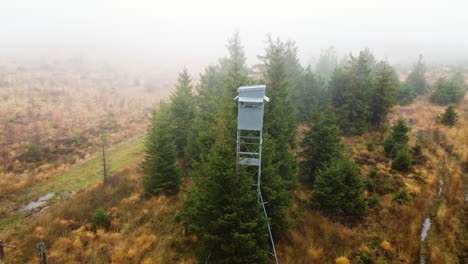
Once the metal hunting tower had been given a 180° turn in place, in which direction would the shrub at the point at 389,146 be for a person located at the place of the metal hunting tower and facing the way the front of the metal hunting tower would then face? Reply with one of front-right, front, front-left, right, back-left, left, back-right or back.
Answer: front-right

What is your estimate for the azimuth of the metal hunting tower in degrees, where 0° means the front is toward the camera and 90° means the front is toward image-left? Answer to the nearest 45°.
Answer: approximately 0°

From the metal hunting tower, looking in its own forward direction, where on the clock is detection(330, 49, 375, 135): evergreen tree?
The evergreen tree is roughly at 7 o'clock from the metal hunting tower.

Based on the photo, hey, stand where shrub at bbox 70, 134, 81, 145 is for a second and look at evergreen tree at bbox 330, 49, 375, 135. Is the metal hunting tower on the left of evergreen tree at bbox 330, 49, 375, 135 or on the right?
right

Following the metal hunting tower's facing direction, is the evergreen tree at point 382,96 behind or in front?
behind

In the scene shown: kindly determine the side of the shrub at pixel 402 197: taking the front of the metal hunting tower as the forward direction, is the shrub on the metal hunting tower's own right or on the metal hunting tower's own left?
on the metal hunting tower's own left

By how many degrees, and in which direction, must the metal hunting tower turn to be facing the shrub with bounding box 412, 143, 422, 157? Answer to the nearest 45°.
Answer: approximately 135° to its left
